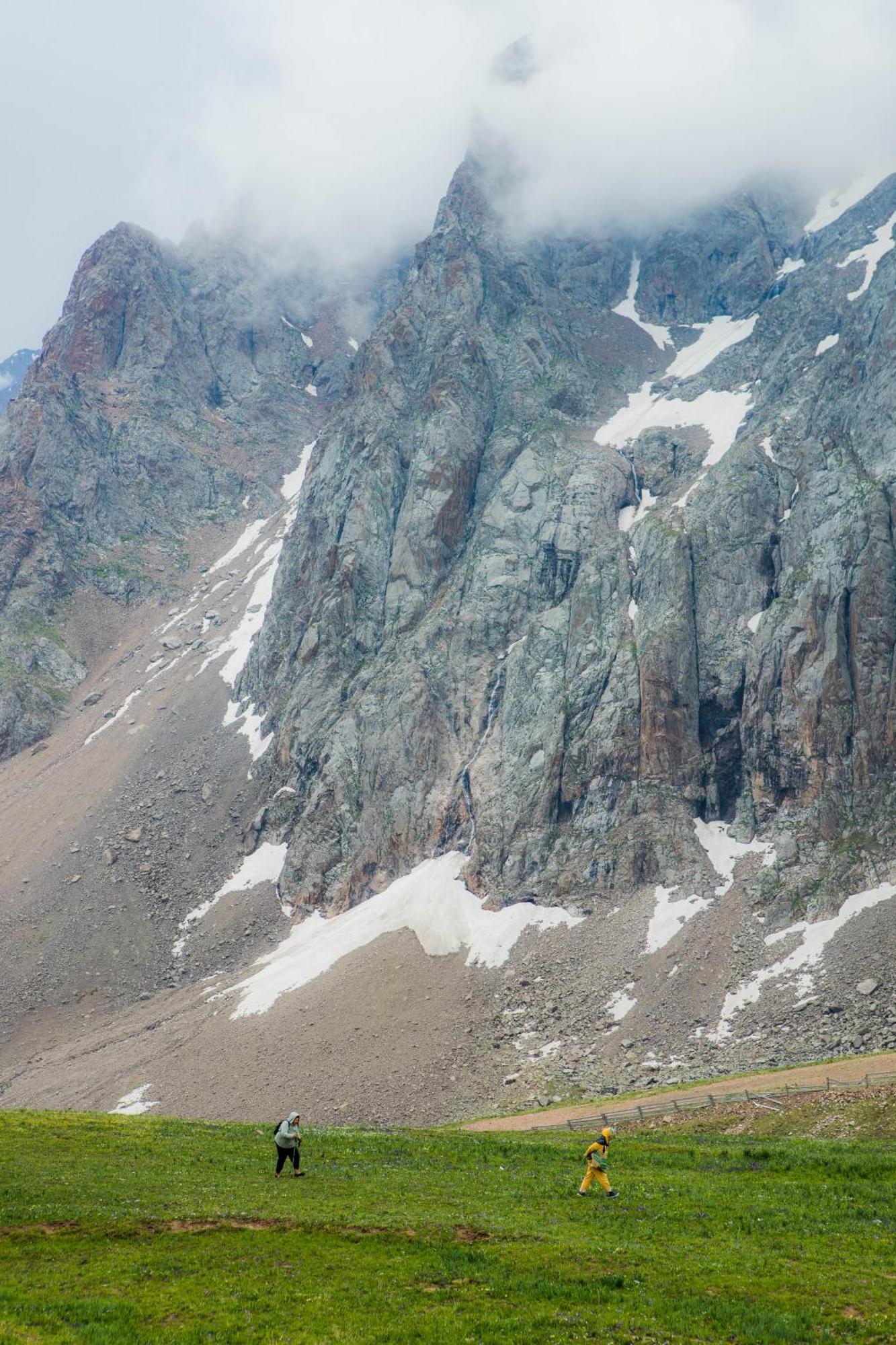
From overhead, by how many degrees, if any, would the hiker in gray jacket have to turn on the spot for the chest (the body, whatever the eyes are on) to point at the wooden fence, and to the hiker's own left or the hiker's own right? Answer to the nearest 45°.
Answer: approximately 45° to the hiker's own left

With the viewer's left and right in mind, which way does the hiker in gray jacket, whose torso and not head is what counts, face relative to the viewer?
facing to the right of the viewer

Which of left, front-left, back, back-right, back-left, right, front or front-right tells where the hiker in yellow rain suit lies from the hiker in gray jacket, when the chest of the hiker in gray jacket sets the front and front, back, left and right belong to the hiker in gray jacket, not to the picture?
front-right
